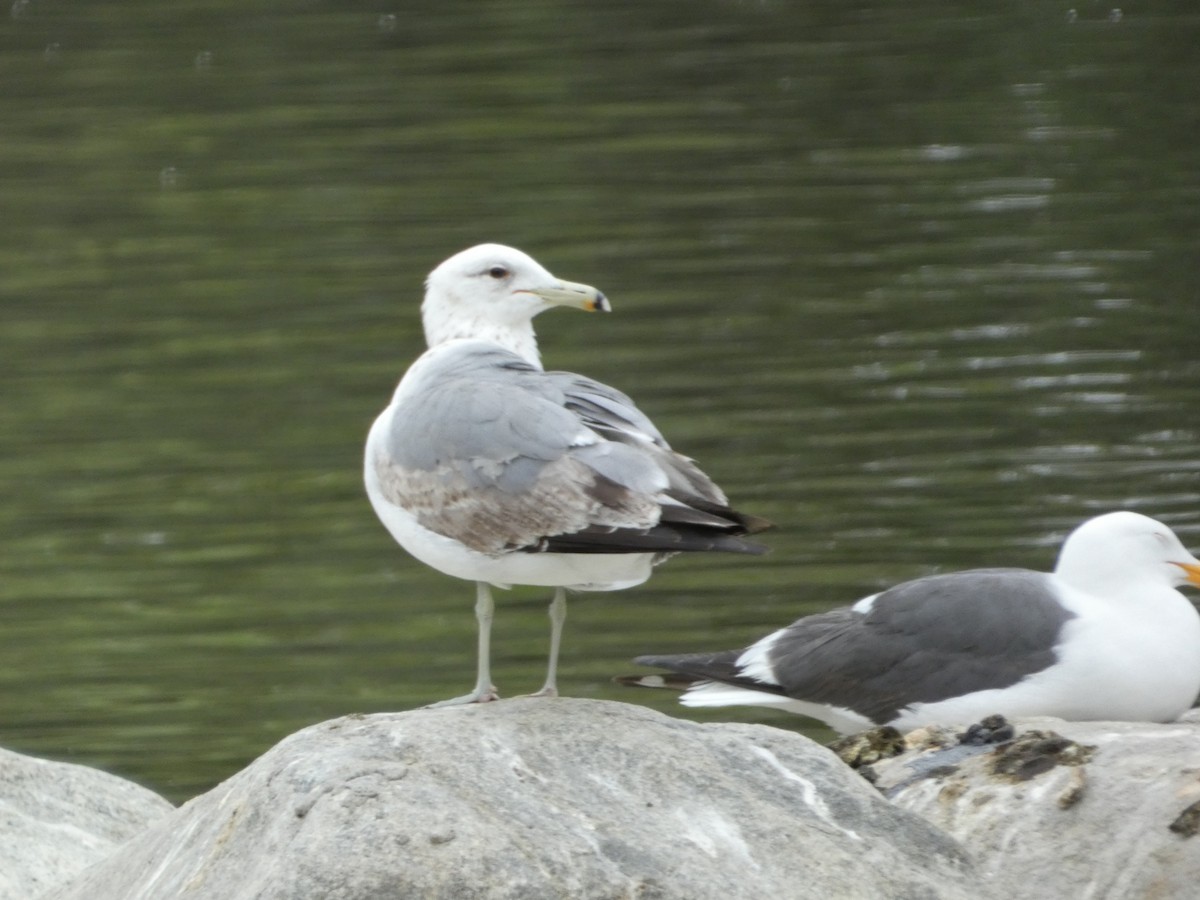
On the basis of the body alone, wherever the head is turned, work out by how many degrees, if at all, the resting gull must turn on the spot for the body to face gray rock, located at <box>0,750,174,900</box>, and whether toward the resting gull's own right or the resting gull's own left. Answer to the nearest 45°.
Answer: approximately 180°

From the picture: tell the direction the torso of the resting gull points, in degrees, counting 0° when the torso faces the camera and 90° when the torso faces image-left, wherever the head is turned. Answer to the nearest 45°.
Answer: approximately 270°

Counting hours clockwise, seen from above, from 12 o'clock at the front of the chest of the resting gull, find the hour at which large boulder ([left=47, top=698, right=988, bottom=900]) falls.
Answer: The large boulder is roughly at 4 o'clock from the resting gull.
